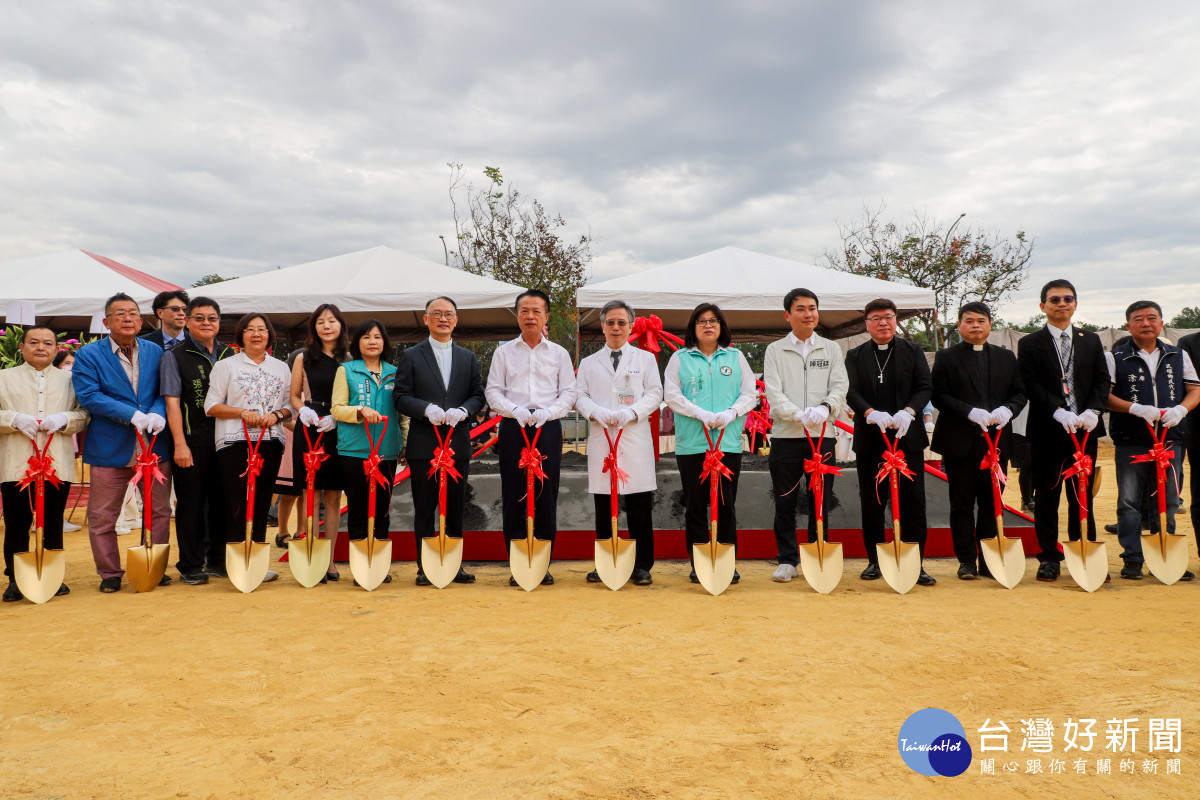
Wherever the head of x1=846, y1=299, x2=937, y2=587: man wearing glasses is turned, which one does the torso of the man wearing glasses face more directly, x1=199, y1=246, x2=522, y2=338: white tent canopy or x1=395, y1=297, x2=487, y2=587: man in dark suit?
the man in dark suit

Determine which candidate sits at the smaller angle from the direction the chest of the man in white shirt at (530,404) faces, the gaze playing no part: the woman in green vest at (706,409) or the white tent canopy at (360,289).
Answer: the woman in green vest

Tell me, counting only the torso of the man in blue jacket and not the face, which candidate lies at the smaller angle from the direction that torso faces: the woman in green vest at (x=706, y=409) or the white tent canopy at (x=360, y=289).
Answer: the woman in green vest

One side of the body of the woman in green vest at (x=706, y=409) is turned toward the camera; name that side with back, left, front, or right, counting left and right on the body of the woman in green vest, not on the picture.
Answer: front

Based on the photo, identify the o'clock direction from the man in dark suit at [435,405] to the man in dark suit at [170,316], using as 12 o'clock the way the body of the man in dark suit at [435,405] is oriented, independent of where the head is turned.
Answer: the man in dark suit at [170,316] is roughly at 4 o'clock from the man in dark suit at [435,405].

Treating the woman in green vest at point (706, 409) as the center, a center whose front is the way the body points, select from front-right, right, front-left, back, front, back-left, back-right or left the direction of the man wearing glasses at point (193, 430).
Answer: right

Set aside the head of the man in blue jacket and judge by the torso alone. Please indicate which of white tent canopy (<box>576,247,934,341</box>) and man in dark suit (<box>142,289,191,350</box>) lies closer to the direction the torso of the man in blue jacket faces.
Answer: the white tent canopy

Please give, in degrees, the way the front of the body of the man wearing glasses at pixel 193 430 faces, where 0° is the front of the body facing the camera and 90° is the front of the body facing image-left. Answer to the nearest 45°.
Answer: approximately 315°

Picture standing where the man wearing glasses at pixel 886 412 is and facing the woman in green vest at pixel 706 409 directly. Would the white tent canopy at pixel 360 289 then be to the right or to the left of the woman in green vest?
right
